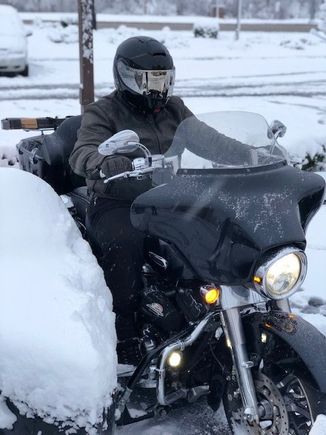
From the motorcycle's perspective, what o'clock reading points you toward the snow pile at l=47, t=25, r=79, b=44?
The snow pile is roughly at 7 o'clock from the motorcycle.

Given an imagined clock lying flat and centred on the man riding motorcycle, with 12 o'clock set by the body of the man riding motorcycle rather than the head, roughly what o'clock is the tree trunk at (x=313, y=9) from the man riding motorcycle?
The tree trunk is roughly at 8 o'clock from the man riding motorcycle.

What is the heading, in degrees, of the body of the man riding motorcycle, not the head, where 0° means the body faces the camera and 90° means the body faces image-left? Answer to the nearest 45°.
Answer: approximately 315°

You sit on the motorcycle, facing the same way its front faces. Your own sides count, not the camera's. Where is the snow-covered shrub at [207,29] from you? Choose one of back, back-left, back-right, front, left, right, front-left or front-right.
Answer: back-left

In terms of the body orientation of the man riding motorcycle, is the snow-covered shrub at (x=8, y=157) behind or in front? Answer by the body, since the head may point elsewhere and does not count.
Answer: behind

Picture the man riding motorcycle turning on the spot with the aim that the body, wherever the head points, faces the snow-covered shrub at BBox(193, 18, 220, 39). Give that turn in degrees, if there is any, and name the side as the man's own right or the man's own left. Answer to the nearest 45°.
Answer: approximately 135° to the man's own left

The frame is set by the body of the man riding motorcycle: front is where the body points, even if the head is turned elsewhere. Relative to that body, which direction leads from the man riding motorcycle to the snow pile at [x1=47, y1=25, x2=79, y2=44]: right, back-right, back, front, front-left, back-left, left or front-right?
back-left

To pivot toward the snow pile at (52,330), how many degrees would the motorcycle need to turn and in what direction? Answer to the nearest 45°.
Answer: approximately 90° to its right

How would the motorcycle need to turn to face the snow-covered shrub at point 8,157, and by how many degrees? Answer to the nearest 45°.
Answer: approximately 180°
